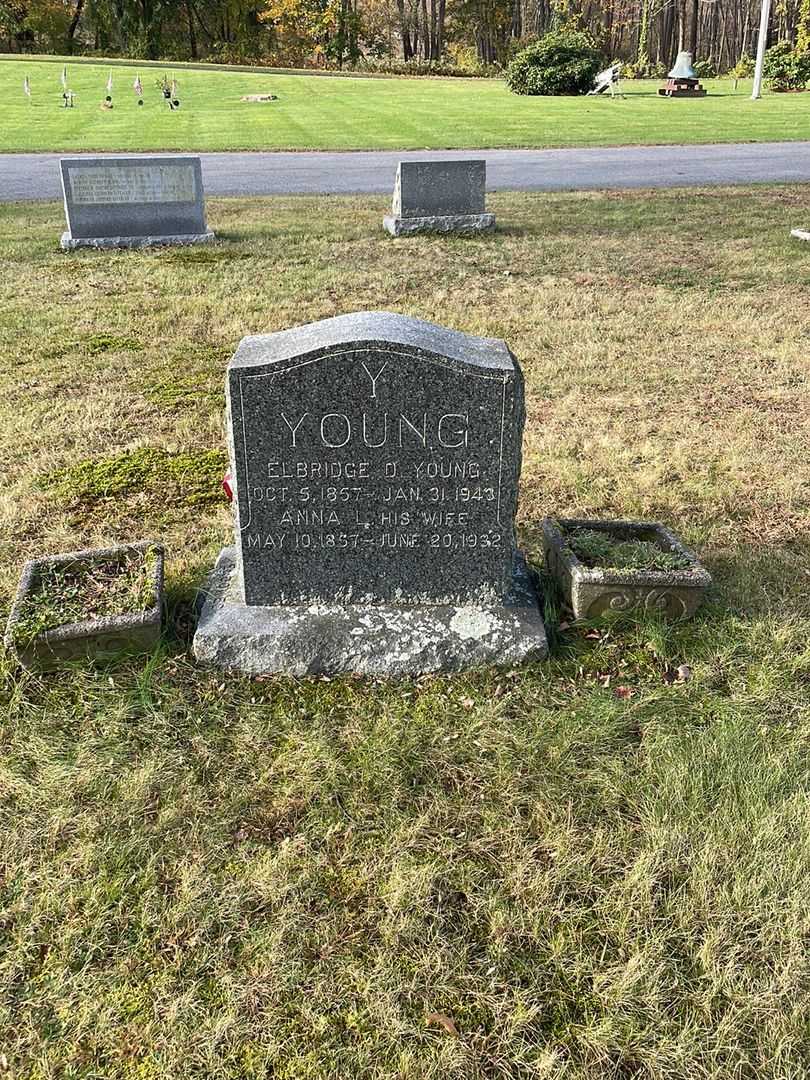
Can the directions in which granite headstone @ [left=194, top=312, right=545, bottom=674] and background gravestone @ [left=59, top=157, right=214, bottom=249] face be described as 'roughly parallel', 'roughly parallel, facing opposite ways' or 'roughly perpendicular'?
roughly parallel

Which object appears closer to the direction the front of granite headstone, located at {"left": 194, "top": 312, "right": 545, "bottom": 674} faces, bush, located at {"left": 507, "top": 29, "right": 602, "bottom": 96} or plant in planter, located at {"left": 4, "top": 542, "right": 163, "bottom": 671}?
the plant in planter

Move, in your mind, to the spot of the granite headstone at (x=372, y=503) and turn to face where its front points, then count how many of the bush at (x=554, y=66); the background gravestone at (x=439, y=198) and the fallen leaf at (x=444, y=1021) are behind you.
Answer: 2

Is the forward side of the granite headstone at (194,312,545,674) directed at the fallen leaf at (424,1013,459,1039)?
yes

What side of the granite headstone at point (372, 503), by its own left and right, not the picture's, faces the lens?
front

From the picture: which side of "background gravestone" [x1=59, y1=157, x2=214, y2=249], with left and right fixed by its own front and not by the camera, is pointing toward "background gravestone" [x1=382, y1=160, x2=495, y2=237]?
left

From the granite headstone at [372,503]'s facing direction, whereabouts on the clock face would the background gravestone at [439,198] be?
The background gravestone is roughly at 6 o'clock from the granite headstone.

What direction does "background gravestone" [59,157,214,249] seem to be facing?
toward the camera

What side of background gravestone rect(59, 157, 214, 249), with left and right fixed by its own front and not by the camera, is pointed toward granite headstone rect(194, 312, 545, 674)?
front

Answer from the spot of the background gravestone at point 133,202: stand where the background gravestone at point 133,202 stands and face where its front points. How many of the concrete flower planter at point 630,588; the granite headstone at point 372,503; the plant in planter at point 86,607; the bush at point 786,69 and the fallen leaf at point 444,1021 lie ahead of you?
4

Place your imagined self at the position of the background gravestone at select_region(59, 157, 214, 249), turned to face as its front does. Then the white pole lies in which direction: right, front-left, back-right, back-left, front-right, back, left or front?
back-left

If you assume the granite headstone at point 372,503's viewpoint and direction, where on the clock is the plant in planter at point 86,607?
The plant in planter is roughly at 3 o'clock from the granite headstone.

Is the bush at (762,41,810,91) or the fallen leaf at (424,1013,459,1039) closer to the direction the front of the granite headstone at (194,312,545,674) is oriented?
the fallen leaf

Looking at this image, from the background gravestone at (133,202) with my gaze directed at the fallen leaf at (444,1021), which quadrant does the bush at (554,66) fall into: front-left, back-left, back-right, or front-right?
back-left

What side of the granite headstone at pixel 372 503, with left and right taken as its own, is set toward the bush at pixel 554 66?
back
